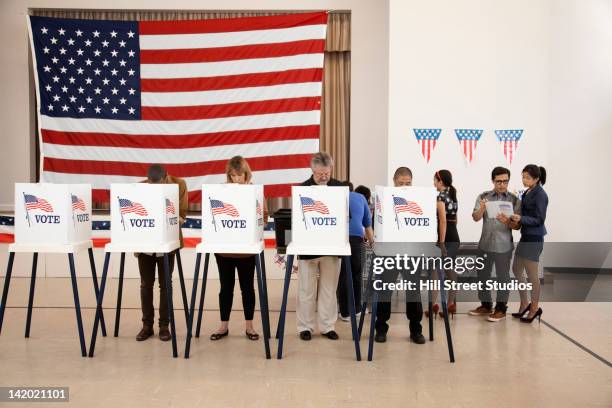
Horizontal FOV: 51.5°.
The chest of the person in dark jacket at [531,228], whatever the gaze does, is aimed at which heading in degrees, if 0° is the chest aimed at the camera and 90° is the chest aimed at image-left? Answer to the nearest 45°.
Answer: approximately 90°

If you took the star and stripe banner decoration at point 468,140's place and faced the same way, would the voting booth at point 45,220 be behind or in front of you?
in front

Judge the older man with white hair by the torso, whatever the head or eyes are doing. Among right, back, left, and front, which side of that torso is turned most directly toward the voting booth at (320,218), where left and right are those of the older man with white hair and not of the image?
front

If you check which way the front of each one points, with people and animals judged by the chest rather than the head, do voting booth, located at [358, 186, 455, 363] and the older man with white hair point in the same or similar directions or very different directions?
very different directions

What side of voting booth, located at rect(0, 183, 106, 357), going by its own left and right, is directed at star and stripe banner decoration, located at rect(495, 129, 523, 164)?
right

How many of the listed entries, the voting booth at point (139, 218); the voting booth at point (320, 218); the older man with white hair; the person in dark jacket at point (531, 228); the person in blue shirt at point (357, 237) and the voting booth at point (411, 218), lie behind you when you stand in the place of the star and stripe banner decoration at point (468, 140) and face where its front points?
0

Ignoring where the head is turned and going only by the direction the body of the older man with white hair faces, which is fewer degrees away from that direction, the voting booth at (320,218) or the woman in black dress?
the voting booth

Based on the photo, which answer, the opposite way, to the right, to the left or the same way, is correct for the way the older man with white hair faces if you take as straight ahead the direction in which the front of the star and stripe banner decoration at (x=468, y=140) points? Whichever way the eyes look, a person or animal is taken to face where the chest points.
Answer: the same way

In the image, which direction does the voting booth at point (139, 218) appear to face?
away from the camera

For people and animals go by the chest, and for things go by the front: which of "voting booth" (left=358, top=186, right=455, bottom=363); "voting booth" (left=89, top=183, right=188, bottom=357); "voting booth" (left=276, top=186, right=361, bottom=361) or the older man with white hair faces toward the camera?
the older man with white hair

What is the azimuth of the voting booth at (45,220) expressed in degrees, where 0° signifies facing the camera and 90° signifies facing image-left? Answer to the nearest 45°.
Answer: approximately 180°

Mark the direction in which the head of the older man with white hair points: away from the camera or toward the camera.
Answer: toward the camera

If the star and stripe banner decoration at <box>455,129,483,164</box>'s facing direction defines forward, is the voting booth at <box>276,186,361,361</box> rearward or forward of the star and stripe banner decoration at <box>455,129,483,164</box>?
forward

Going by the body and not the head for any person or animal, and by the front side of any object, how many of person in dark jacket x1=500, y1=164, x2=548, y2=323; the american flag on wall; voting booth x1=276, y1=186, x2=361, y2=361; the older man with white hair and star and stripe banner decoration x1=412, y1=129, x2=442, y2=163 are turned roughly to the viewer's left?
1

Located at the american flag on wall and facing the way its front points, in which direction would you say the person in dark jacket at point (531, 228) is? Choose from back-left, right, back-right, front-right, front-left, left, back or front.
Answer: front-left

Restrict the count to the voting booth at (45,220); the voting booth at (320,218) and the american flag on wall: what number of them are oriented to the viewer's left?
0

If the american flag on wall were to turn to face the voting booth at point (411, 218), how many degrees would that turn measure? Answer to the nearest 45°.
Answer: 0° — it already faces it

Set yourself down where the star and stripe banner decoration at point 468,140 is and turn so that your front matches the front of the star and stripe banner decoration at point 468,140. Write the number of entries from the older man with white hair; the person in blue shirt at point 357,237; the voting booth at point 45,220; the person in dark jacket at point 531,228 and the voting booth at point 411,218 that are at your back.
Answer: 0

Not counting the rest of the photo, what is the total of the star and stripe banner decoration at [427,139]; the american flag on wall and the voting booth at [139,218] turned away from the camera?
1

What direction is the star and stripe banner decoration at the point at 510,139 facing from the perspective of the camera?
toward the camera

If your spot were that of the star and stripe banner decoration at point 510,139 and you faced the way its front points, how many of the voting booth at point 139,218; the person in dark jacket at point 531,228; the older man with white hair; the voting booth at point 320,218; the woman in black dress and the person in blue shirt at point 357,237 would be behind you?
0

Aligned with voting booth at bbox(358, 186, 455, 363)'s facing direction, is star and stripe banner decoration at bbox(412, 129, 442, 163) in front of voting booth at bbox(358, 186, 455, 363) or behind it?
in front
